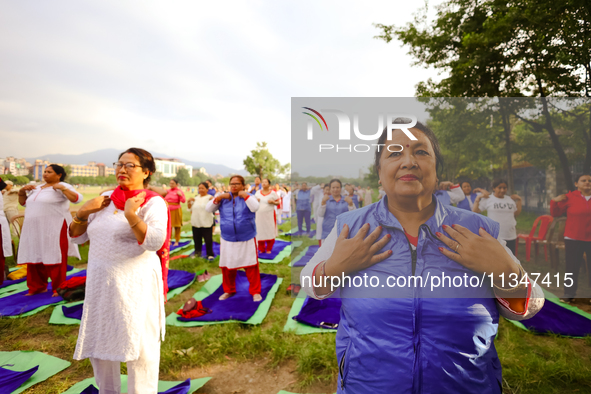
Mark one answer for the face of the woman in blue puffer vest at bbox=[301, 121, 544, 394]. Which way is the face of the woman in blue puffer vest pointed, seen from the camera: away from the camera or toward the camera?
toward the camera

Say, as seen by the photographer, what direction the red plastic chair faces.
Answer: facing the viewer and to the left of the viewer

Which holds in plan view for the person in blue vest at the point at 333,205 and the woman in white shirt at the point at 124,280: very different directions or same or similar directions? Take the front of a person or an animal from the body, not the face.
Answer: same or similar directions

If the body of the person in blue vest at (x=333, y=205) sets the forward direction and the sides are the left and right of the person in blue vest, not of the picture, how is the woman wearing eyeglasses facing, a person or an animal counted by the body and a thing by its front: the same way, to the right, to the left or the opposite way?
the same way

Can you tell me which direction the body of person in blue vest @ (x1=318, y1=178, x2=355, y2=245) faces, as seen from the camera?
toward the camera

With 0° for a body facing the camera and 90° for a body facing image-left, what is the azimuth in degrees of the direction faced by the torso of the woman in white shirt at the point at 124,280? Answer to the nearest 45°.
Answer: approximately 45°

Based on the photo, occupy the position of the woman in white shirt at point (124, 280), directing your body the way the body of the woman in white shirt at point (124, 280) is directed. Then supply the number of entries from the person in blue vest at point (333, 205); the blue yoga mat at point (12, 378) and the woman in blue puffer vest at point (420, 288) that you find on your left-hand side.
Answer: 2

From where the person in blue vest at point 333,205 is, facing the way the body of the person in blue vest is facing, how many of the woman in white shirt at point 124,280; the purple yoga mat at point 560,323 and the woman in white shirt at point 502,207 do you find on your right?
1

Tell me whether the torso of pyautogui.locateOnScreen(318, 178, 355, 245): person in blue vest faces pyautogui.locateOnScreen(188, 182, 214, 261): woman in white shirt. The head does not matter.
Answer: no

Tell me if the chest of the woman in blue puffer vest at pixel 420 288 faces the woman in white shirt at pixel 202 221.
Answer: no

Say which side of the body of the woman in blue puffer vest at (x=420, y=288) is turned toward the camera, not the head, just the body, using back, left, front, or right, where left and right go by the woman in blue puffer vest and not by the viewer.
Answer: front

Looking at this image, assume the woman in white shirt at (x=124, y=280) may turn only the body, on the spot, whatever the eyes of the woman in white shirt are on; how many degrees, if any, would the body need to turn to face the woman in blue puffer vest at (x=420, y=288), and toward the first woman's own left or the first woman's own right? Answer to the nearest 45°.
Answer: approximately 90° to the first woman's own left

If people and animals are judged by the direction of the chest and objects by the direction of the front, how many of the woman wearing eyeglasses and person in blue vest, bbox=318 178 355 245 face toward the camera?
2
